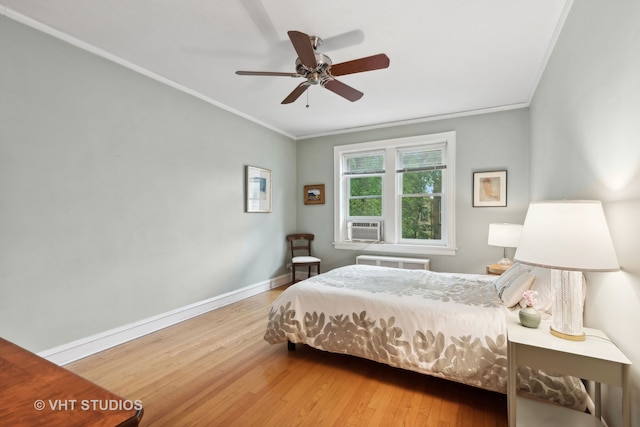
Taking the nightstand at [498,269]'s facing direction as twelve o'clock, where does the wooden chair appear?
The wooden chair is roughly at 12 o'clock from the nightstand.

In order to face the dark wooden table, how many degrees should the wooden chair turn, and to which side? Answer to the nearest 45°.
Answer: approximately 45° to its right

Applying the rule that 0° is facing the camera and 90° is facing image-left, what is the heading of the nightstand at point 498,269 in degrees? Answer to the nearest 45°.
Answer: approximately 90°

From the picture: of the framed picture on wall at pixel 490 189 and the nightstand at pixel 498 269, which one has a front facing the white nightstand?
the framed picture on wall

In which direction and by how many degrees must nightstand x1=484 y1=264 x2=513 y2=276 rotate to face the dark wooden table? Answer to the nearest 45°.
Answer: approximately 90° to its left

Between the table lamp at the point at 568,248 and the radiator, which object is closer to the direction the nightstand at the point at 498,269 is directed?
the radiator

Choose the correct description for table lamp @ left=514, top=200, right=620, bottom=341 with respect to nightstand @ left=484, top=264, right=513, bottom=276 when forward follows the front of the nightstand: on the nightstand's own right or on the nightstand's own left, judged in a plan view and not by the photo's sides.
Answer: on the nightstand's own left

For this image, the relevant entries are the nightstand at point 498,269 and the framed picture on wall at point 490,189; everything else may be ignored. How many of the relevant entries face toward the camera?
1

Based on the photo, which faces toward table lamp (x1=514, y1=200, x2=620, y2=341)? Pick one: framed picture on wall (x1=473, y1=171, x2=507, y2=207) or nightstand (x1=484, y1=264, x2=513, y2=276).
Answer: the framed picture on wall

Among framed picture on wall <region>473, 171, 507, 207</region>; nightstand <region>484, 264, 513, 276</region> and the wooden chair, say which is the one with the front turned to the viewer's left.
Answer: the nightstand
